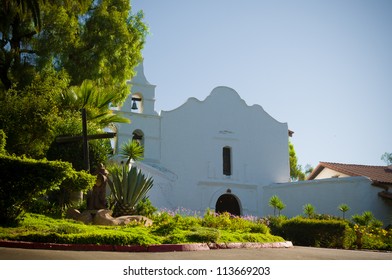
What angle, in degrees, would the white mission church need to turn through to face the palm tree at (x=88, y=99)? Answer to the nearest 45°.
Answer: approximately 45° to its right

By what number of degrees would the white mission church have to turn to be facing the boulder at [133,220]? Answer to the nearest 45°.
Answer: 0° — it already faces it

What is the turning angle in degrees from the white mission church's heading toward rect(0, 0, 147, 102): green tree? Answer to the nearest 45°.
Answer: approximately 45° to its right

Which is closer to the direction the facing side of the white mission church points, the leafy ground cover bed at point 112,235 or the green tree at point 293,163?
the leafy ground cover bed

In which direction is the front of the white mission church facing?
toward the camera

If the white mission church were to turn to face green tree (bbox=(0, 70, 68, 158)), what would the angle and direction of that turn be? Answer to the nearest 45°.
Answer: approximately 45° to its right

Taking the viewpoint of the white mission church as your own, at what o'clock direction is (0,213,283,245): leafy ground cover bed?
The leafy ground cover bed is roughly at 12 o'clock from the white mission church.

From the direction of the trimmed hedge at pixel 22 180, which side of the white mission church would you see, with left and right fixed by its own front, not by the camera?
front

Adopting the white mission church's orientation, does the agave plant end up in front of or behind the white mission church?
in front
